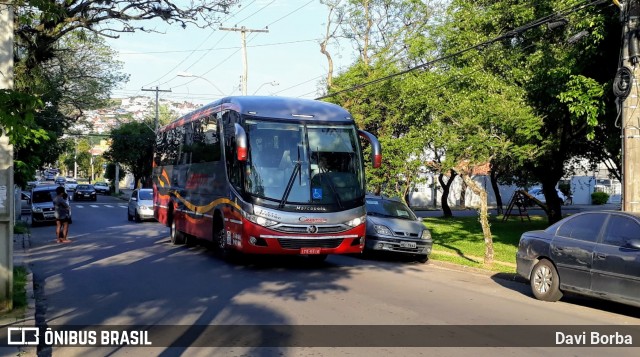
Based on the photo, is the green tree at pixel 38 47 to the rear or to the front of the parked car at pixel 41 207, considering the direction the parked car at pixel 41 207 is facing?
to the front

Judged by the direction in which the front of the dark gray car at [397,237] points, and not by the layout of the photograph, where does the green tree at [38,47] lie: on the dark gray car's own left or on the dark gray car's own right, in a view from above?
on the dark gray car's own right

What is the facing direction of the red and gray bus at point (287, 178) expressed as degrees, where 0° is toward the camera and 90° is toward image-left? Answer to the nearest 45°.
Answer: approximately 315°

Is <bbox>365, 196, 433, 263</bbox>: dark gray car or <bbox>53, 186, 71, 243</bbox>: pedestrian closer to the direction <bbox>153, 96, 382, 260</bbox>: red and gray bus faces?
the dark gray car

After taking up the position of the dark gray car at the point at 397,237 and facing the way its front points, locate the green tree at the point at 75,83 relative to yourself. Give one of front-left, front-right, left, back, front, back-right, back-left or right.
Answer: back

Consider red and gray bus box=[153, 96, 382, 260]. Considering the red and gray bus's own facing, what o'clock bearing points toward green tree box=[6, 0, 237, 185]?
The green tree is roughly at 5 o'clock from the red and gray bus.

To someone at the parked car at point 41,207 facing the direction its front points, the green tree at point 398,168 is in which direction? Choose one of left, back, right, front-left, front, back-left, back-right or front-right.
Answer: front-left

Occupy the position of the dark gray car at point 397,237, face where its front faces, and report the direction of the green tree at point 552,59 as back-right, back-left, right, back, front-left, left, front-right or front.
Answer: left

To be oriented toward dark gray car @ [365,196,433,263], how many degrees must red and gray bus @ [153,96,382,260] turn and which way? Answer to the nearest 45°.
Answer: approximately 90° to its left

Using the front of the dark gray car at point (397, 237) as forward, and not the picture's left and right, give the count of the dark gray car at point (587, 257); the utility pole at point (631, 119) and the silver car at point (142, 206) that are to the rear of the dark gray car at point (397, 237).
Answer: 1

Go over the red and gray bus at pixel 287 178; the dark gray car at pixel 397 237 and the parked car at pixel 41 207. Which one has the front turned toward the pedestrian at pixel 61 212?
the parked car
